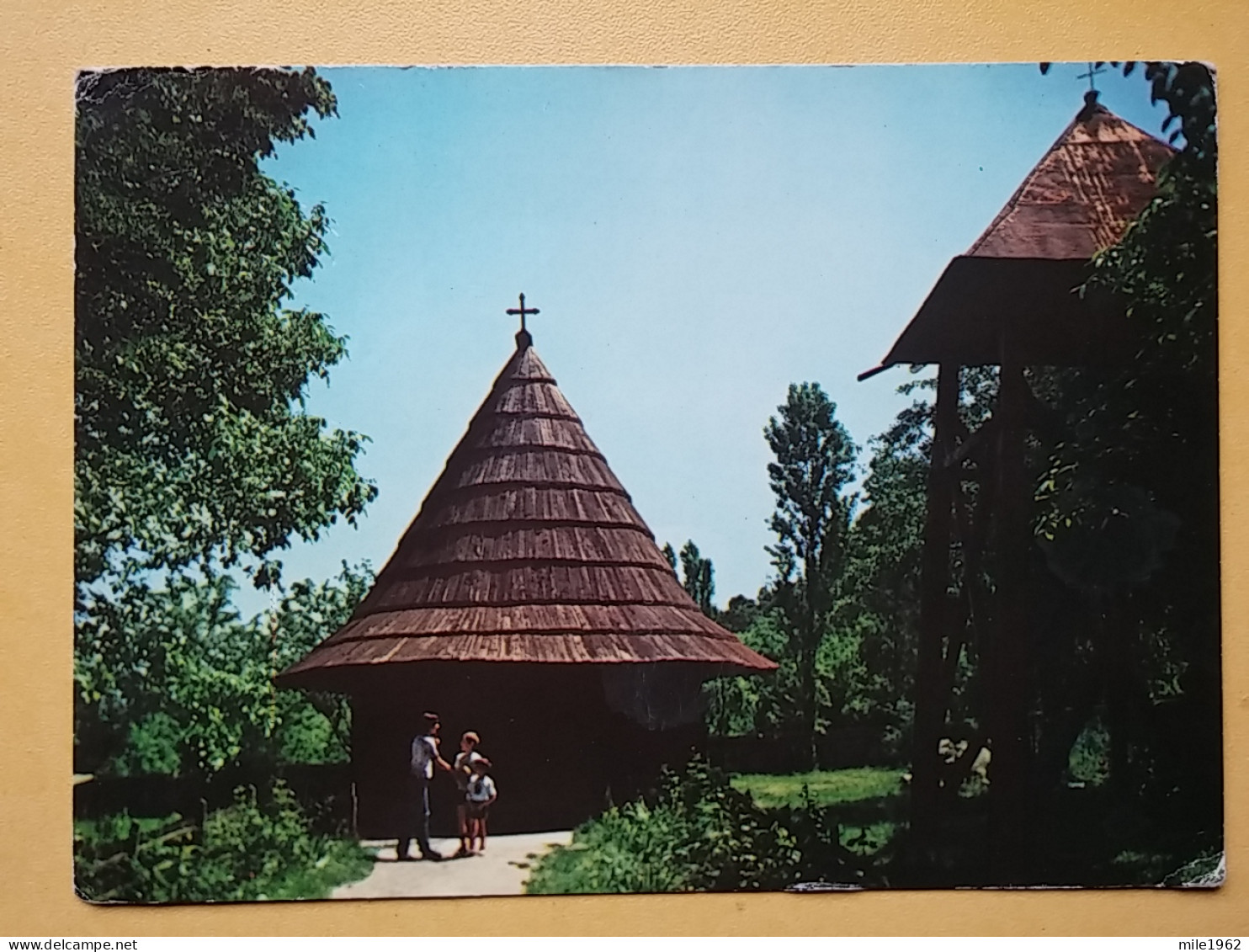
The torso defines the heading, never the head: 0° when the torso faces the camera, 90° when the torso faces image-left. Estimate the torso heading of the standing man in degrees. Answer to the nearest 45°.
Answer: approximately 270°

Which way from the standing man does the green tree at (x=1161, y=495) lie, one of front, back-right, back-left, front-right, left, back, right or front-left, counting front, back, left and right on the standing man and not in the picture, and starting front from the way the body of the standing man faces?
front

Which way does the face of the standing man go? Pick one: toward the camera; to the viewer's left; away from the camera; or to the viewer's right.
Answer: to the viewer's right
